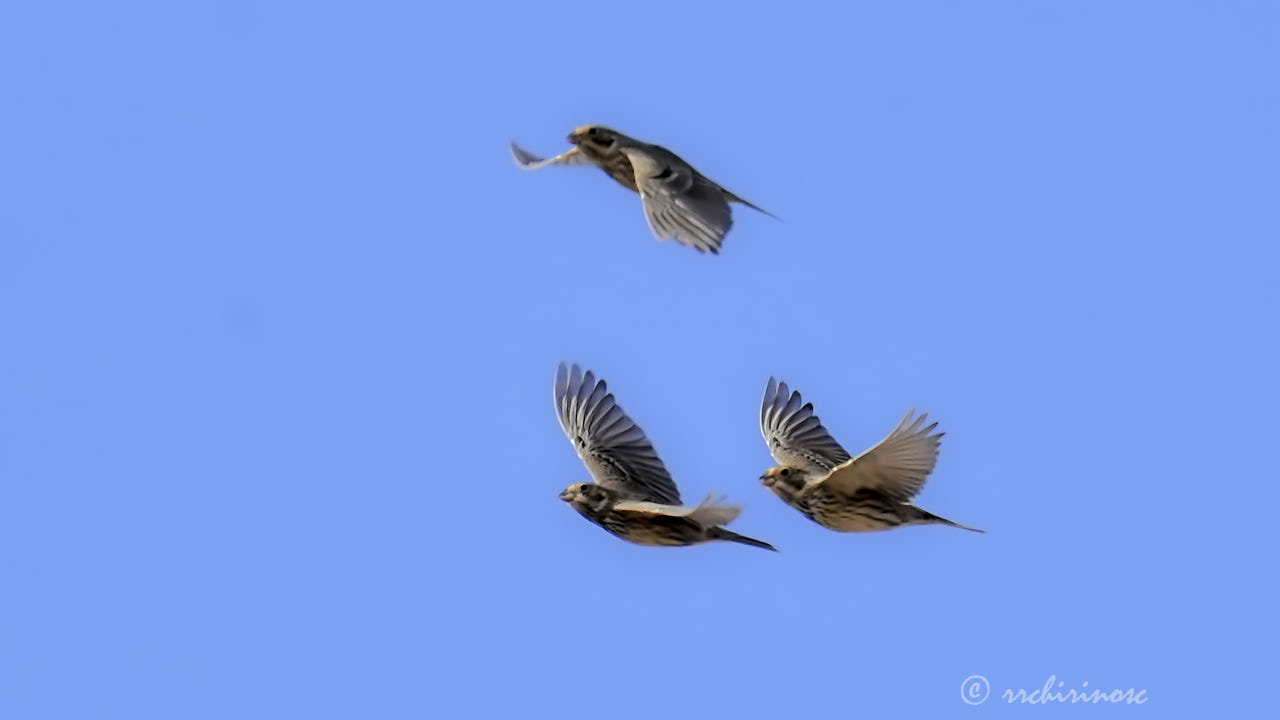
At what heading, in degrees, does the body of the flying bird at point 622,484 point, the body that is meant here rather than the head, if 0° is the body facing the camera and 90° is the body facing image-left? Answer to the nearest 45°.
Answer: approximately 90°

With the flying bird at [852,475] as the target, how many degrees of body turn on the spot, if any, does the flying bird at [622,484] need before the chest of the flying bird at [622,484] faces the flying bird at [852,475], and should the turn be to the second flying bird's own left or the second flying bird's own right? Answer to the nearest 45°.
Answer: approximately 135° to the second flying bird's own left
